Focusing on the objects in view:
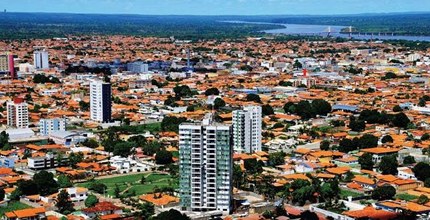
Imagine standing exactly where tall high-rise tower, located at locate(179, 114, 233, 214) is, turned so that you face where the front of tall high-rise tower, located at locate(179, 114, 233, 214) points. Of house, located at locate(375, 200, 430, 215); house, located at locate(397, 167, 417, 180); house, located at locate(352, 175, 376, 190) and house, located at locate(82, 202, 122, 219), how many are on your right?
1

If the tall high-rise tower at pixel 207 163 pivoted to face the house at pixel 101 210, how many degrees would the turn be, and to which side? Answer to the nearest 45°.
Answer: approximately 90° to its right

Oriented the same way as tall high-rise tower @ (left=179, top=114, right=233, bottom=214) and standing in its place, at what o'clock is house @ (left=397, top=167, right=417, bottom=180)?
The house is roughly at 8 o'clock from the tall high-rise tower.

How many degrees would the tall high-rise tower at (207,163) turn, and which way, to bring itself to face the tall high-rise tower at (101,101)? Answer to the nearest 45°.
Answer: approximately 180°

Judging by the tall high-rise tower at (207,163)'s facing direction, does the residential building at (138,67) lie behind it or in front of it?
behind

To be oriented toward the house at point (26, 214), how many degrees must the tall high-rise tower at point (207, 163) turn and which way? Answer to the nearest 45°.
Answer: approximately 90° to its right

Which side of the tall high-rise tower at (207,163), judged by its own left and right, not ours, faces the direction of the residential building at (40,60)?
back

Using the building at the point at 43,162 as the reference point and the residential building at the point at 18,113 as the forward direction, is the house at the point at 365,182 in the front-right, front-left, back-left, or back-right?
back-right

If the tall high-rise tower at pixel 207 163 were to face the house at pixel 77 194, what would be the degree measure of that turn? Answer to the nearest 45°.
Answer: approximately 135° to its right

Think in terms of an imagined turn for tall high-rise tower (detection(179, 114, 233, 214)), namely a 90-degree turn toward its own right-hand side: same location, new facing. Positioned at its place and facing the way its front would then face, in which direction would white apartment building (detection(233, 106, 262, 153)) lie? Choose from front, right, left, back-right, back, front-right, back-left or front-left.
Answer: right

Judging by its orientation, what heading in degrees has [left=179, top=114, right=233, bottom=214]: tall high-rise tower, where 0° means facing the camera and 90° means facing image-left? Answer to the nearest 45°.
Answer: approximately 0°

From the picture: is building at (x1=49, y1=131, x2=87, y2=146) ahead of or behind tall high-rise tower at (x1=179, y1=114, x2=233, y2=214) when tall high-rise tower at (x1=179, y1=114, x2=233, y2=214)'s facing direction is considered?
behind

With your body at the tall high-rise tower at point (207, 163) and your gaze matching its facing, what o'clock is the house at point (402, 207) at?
The house is roughly at 9 o'clock from the tall high-rise tower.

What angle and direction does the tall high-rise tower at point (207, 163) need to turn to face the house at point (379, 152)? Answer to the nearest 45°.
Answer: approximately 135° to its left
